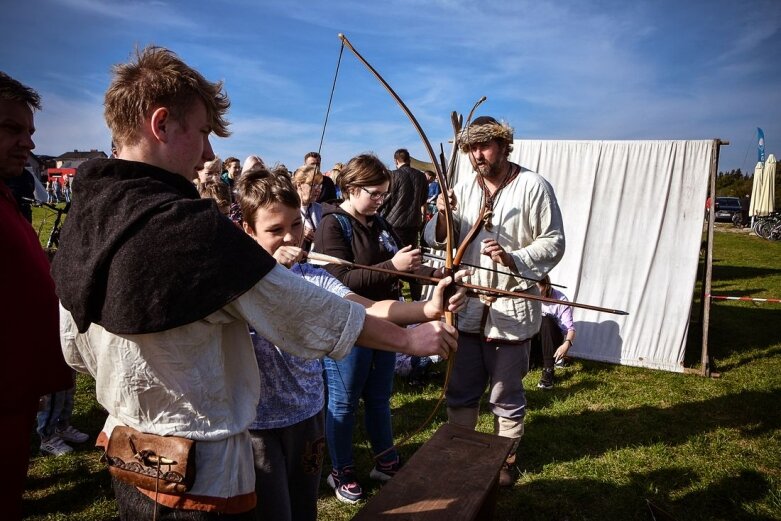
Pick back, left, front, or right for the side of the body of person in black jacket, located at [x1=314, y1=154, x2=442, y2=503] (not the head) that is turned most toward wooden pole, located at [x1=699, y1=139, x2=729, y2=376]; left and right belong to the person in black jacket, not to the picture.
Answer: left

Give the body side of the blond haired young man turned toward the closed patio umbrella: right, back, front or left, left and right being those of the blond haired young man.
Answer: front

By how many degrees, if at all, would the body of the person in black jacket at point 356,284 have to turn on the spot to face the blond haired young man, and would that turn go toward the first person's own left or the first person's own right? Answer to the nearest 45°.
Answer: approximately 45° to the first person's own right

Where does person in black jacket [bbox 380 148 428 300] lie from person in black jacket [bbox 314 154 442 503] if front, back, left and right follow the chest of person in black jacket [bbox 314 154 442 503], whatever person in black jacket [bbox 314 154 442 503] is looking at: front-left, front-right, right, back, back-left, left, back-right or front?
back-left

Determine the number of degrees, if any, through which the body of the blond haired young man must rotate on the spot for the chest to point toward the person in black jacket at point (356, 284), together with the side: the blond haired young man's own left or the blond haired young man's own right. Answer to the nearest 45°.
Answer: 0° — they already face them

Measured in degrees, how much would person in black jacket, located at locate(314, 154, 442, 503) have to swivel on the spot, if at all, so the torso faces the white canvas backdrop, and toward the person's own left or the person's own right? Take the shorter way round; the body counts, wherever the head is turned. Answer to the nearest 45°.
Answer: approximately 90° to the person's own left

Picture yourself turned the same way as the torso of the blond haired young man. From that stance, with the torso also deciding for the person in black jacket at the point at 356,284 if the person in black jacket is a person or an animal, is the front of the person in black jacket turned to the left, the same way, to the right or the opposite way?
to the right

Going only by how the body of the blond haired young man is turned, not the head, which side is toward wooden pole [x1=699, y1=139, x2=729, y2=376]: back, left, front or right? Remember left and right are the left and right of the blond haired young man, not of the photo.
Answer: front

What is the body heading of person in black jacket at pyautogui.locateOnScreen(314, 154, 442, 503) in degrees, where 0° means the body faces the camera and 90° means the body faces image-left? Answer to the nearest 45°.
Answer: approximately 315°

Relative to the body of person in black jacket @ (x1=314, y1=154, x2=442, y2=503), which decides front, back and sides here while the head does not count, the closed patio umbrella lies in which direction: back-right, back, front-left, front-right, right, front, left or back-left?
left

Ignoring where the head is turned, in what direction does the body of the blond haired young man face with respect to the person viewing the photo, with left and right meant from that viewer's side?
facing away from the viewer and to the right of the viewer

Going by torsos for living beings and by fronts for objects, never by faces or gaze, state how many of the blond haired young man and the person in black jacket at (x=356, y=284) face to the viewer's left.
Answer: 0
